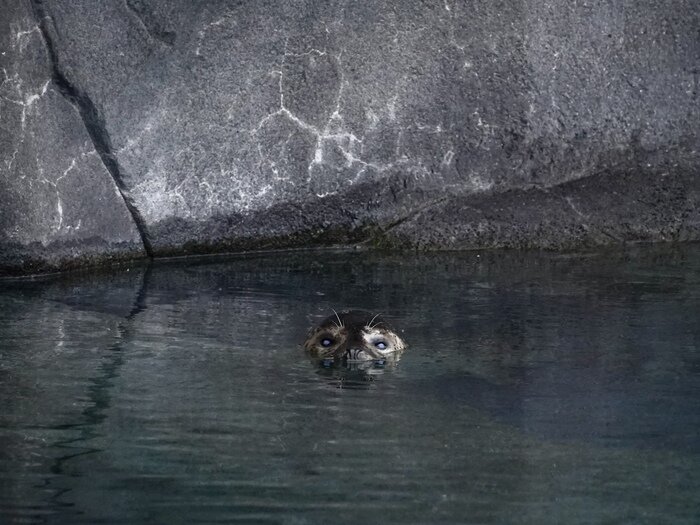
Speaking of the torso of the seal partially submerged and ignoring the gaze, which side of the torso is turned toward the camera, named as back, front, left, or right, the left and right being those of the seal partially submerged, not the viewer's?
front
